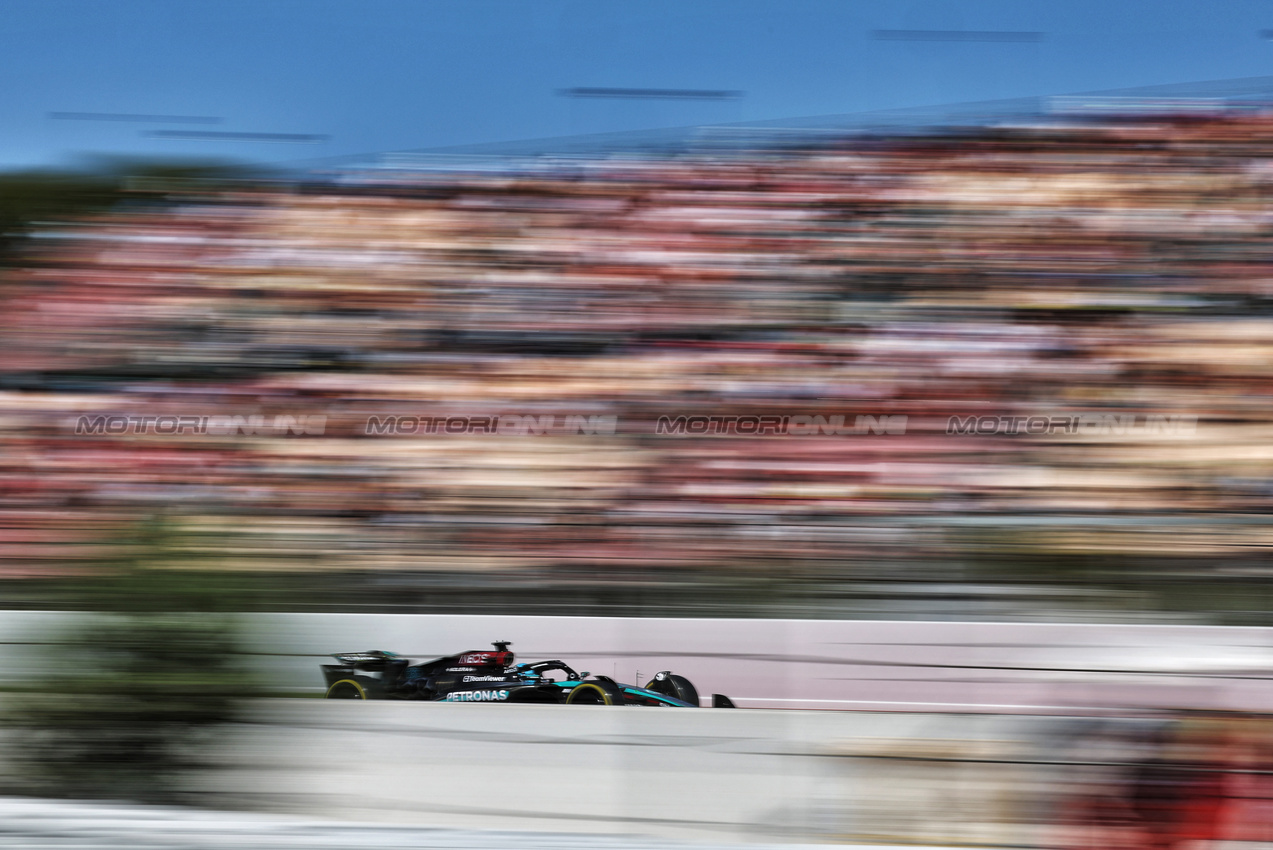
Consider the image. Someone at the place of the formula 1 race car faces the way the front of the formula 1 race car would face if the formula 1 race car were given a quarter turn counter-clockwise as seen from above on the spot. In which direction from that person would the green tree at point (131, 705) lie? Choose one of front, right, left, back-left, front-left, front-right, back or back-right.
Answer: back-left

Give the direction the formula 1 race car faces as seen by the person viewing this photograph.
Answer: facing the viewer and to the right of the viewer
